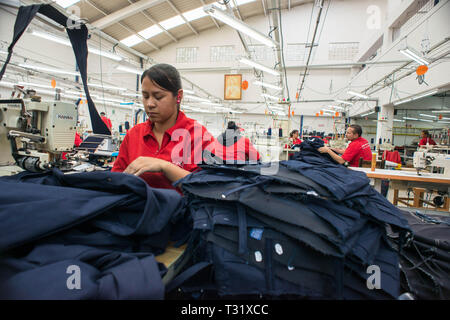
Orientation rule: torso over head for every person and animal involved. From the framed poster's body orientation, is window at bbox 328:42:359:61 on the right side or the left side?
on its left

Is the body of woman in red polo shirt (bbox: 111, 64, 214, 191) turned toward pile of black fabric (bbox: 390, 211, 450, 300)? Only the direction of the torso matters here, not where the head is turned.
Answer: no

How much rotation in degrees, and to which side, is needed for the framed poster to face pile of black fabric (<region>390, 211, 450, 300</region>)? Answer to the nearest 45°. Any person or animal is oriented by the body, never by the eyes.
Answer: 0° — it already faces it

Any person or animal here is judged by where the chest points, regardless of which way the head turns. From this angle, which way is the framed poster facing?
toward the camera

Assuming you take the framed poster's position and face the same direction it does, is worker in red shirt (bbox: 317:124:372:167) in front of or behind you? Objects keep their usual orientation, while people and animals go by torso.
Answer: in front

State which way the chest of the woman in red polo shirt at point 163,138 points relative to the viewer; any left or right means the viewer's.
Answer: facing the viewer and to the left of the viewer

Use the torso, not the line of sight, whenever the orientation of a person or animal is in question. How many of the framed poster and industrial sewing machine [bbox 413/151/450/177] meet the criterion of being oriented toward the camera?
2

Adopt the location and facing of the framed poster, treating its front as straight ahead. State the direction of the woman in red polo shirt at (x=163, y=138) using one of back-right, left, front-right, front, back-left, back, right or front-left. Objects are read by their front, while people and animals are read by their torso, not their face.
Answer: front

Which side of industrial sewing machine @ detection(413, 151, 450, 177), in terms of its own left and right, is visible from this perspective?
front

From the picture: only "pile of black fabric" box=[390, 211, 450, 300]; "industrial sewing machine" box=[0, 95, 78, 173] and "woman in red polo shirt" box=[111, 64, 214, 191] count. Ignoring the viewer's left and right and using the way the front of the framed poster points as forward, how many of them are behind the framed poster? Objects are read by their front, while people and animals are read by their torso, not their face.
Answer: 0

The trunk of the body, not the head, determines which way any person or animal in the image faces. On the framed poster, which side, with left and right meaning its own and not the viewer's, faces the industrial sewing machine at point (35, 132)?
front

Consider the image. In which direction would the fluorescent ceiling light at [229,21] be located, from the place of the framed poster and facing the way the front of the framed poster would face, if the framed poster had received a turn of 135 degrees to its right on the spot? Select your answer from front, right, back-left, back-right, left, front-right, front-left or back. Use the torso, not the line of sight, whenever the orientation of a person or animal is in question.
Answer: back-left

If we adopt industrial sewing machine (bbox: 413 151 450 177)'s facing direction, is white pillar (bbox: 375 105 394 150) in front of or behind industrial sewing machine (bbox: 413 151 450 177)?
behind

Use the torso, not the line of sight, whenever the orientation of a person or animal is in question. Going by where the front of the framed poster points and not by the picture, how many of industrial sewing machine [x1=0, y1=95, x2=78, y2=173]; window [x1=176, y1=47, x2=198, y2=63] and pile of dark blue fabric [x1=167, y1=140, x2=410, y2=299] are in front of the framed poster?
2

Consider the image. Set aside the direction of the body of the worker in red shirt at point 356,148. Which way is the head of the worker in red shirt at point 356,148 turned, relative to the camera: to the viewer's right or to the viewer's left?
to the viewer's left

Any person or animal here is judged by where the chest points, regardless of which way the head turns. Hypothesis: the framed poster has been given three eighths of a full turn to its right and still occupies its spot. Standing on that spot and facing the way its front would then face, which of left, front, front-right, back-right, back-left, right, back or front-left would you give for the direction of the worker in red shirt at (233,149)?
back-left

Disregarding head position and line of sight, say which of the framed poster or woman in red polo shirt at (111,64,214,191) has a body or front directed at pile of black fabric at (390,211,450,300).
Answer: the framed poster

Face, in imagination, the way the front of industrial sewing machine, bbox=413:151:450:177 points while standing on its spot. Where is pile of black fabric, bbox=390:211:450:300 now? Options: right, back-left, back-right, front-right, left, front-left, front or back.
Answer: front
